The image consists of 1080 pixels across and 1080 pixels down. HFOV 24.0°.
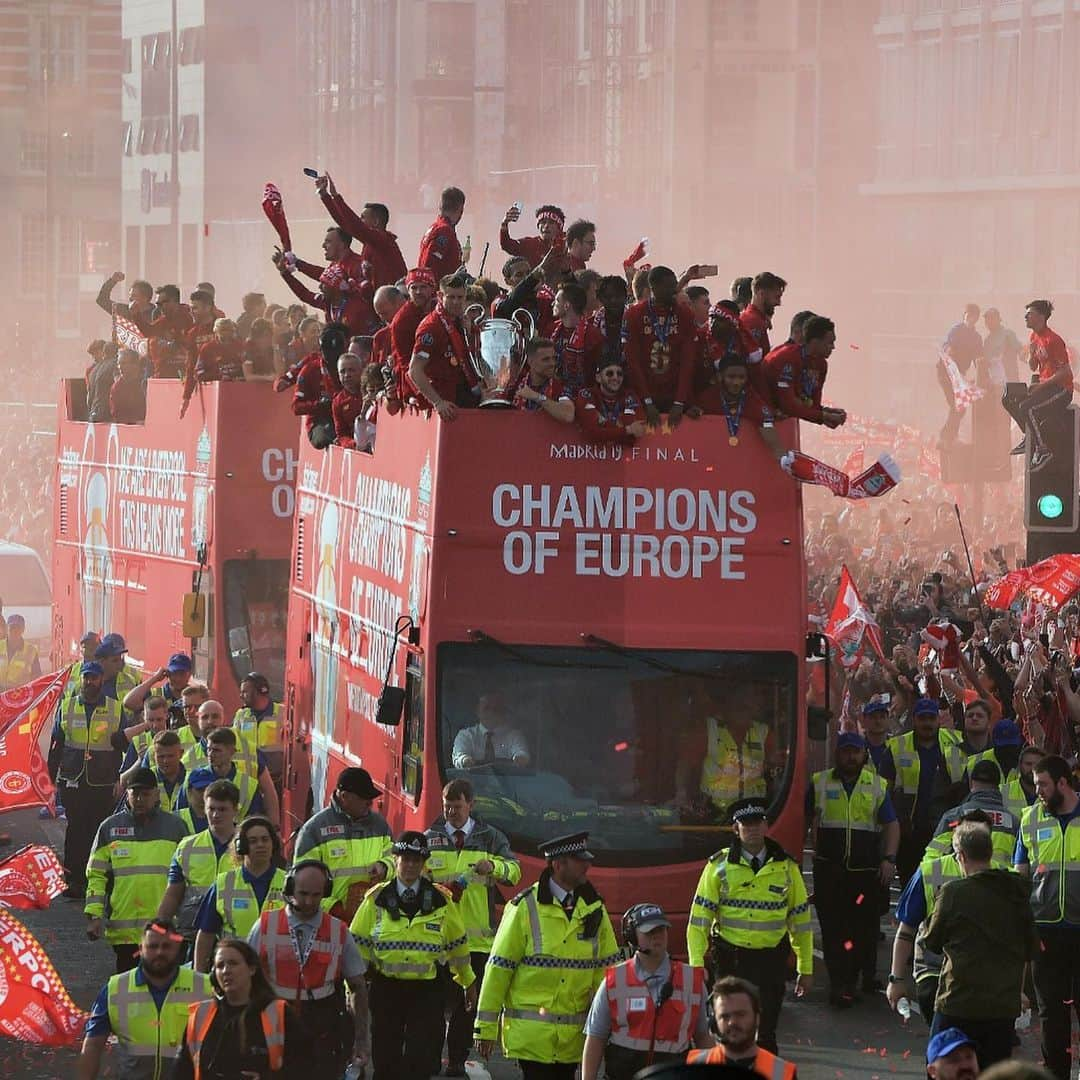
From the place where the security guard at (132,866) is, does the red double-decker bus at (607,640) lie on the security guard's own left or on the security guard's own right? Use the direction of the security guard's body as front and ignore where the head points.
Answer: on the security guard's own left

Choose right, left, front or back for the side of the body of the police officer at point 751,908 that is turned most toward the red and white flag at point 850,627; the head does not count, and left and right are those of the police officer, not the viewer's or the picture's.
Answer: back

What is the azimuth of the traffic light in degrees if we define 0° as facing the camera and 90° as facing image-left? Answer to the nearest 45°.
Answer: approximately 0°
